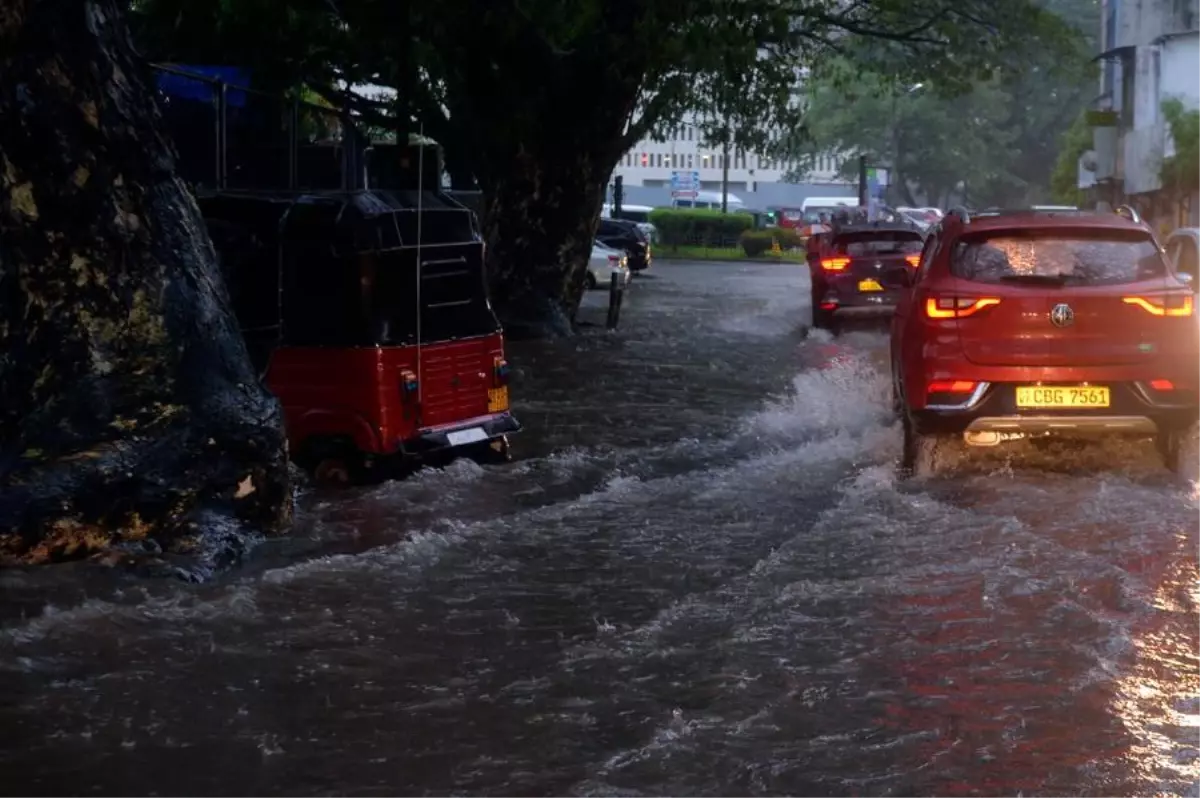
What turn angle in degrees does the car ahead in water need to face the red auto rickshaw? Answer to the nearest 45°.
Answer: approximately 180°

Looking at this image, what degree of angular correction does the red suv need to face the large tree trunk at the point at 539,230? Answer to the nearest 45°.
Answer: approximately 45° to its left

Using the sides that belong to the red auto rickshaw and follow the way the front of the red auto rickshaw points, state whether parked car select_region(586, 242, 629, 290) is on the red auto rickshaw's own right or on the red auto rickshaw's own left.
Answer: on the red auto rickshaw's own right

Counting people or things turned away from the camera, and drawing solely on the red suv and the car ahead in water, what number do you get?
2

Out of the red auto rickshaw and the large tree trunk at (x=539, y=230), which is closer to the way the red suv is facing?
the large tree trunk

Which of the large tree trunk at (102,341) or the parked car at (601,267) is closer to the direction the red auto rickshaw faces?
the parked car

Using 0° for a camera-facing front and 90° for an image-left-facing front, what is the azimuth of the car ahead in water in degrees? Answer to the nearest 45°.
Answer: approximately 180°

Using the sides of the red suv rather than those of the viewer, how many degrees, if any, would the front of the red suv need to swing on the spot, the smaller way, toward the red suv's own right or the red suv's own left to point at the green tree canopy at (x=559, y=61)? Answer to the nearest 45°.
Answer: approximately 45° to the red suv's own left

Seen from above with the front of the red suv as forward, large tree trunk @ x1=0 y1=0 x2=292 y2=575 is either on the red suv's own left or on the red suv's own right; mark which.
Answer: on the red suv's own left

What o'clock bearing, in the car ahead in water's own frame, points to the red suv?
The red suv is roughly at 6 o'clock from the car ahead in water.

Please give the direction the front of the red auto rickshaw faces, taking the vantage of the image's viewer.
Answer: facing away from the viewer and to the left of the viewer

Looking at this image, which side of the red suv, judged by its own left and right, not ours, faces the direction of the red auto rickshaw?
left

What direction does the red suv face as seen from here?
away from the camera

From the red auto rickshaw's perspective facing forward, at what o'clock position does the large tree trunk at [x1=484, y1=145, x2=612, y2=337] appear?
The large tree trunk is roughly at 2 o'clock from the red auto rickshaw.
